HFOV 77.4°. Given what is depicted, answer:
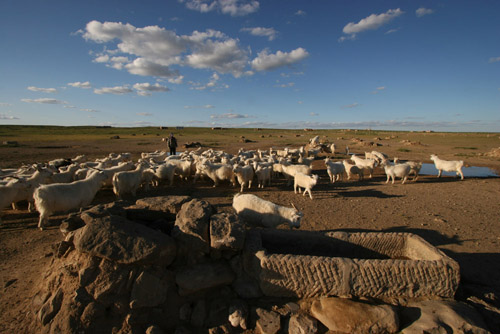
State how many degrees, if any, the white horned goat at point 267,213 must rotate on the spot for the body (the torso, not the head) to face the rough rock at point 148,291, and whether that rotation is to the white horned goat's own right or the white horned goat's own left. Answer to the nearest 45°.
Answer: approximately 135° to the white horned goat's own right

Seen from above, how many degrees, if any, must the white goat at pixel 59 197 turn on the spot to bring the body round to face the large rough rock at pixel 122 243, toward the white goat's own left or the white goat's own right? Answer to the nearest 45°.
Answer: approximately 90° to the white goat's own right

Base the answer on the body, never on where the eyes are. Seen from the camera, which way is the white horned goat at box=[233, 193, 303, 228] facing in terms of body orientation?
to the viewer's right

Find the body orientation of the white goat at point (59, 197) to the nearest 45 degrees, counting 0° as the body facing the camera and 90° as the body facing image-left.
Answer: approximately 270°

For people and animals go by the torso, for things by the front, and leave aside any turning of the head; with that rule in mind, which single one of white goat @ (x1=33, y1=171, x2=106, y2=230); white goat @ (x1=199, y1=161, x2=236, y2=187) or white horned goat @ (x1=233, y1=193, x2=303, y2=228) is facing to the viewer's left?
the white goat @ (x1=199, y1=161, x2=236, y2=187)

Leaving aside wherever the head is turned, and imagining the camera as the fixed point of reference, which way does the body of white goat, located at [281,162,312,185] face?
to the viewer's left
